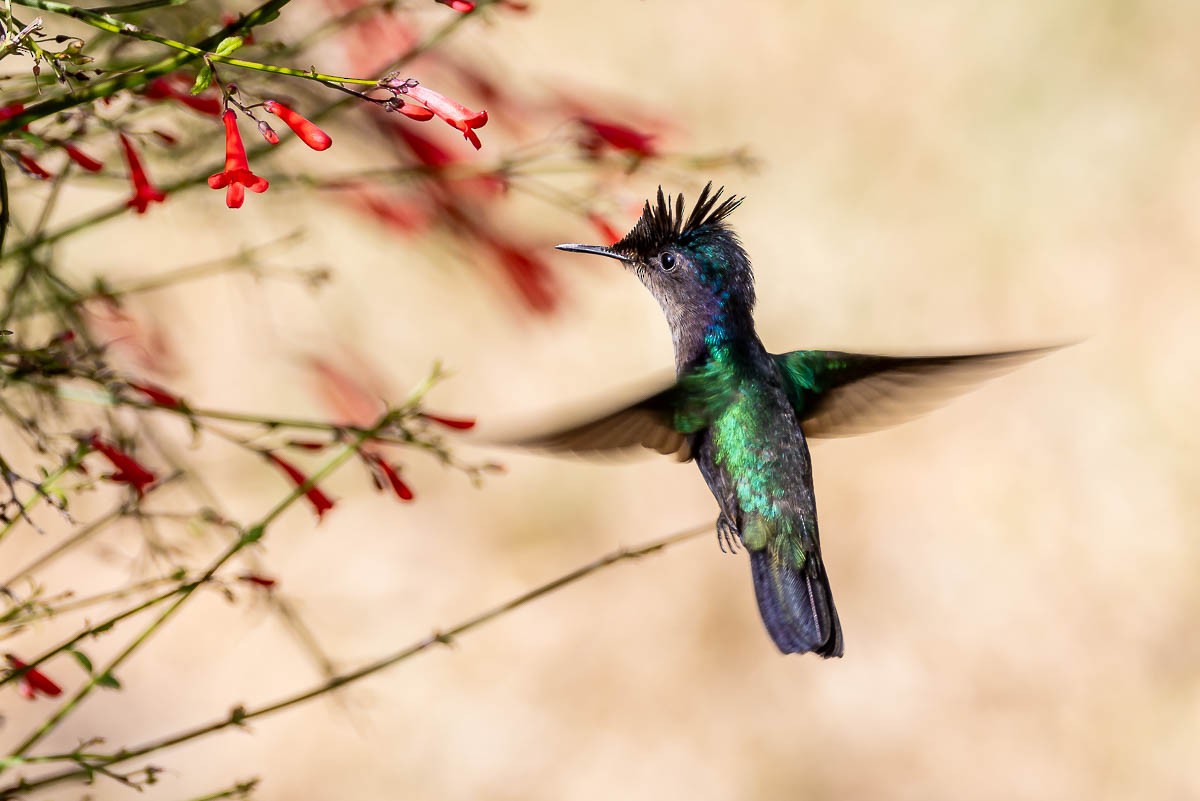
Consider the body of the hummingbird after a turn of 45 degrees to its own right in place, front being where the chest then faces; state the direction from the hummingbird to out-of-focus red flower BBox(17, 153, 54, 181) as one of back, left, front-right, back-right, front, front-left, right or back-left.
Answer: back-left

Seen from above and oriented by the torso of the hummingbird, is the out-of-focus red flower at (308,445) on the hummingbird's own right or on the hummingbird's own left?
on the hummingbird's own left

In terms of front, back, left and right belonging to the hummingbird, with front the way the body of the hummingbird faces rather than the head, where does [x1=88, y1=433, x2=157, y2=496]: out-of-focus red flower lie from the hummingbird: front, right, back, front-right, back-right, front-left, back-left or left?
left

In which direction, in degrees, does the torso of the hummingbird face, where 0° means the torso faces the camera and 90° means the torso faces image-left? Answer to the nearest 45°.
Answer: approximately 135°

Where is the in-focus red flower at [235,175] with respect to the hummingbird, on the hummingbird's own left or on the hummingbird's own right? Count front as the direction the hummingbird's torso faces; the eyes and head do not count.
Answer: on the hummingbird's own left
